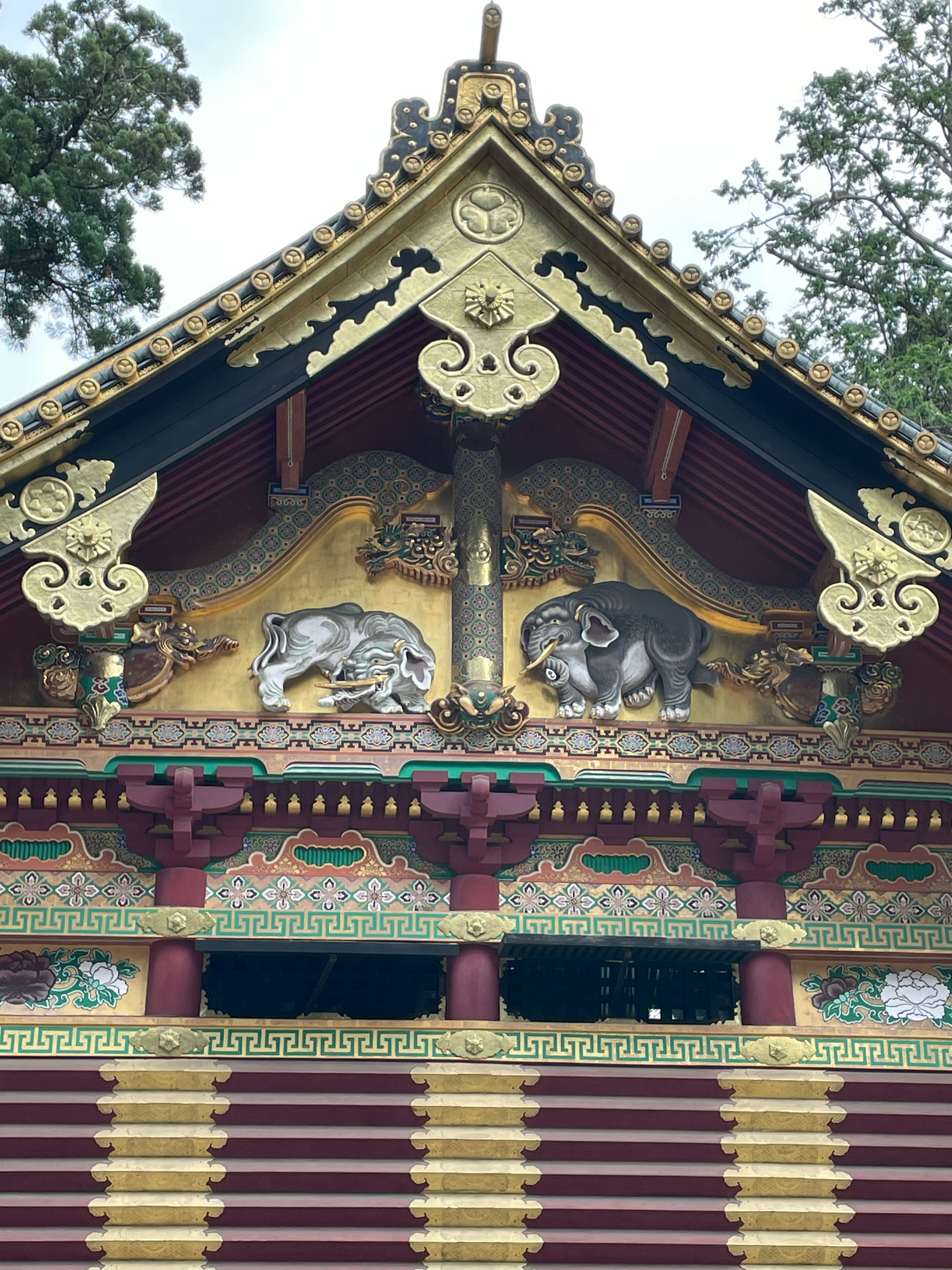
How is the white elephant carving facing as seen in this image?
to the viewer's right

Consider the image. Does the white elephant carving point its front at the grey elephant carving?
yes
